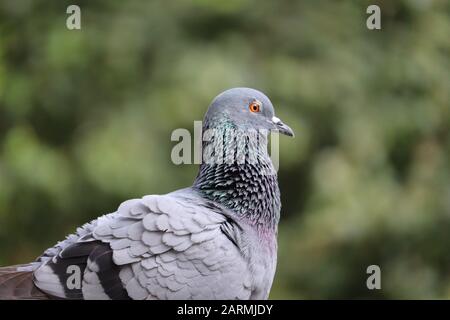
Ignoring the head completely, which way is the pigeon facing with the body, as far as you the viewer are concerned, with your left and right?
facing to the right of the viewer
